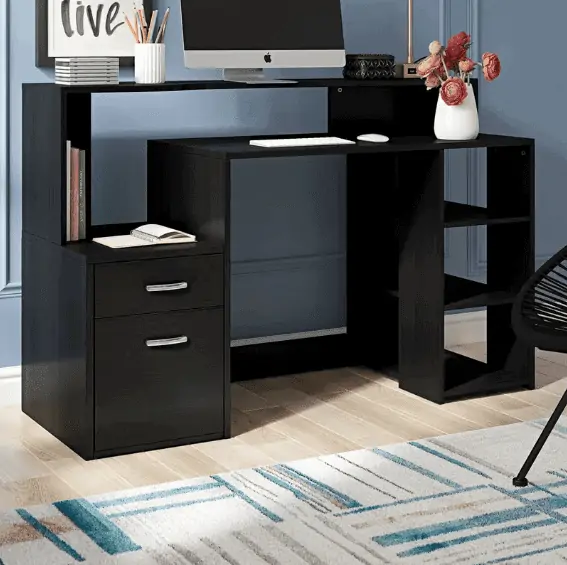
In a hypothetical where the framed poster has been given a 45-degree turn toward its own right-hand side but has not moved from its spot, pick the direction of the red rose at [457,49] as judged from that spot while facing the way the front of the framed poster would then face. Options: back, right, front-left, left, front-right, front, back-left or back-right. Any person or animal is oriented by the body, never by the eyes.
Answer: back-left

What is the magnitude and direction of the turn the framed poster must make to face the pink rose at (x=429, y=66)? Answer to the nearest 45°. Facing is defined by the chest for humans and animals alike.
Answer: approximately 90° to its left

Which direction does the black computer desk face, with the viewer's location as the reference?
facing the viewer and to the right of the viewer

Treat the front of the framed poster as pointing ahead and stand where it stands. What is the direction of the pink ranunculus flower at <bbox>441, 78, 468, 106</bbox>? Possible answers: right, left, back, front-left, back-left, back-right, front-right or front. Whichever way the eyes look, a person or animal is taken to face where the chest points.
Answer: left

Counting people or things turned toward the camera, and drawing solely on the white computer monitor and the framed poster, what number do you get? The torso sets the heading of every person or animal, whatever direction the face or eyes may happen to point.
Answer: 2

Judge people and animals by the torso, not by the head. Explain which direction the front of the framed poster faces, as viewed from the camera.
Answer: facing the viewer

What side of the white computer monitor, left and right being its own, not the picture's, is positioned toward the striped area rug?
front
